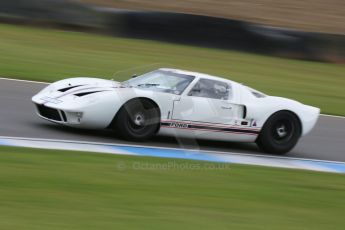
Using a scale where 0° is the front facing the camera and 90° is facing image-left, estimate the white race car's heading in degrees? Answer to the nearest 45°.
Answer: approximately 45°
